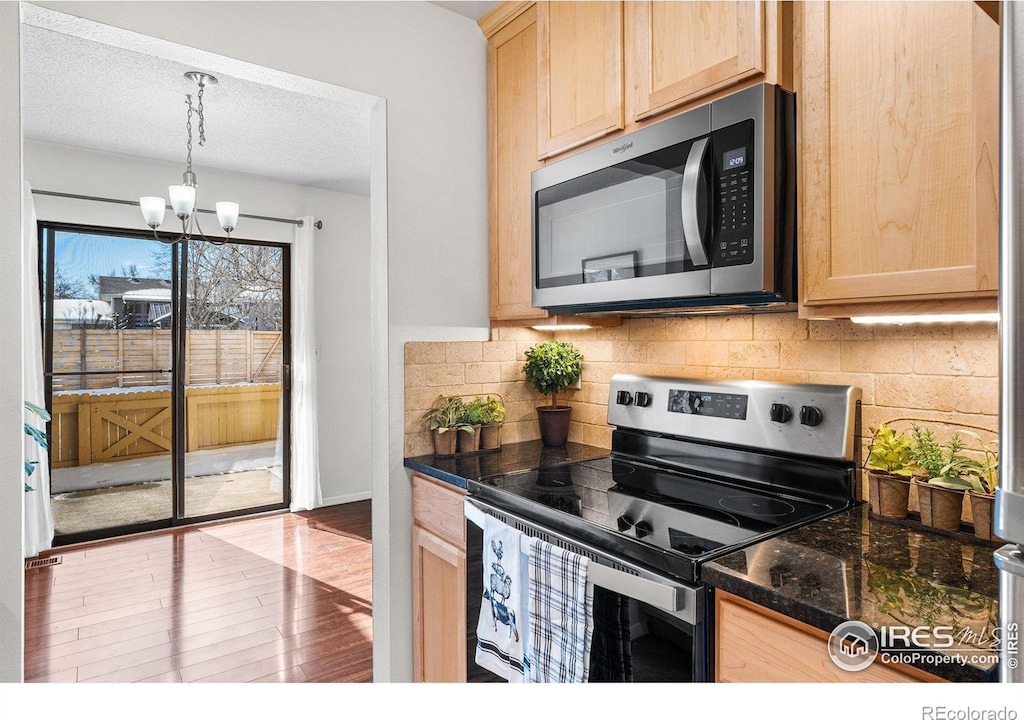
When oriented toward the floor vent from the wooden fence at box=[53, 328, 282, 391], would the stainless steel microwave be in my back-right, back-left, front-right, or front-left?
front-left

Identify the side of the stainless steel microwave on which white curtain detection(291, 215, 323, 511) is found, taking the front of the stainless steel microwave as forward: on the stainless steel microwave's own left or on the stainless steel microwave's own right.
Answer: on the stainless steel microwave's own right

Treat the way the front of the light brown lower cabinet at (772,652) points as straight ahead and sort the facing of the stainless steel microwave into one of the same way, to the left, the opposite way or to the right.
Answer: the same way

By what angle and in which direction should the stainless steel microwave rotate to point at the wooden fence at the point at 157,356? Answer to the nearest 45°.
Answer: approximately 90° to its right

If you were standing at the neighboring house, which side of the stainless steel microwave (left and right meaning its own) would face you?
right

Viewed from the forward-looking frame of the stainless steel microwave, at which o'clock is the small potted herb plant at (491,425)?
The small potted herb plant is roughly at 3 o'clock from the stainless steel microwave.

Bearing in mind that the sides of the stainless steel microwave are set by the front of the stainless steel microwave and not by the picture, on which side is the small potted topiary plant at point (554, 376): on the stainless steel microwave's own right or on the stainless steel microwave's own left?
on the stainless steel microwave's own right

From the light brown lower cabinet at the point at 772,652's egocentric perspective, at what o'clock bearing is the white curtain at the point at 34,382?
The white curtain is roughly at 2 o'clock from the light brown lower cabinet.

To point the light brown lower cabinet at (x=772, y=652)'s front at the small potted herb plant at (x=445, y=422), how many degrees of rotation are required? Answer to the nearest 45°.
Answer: approximately 90° to its right

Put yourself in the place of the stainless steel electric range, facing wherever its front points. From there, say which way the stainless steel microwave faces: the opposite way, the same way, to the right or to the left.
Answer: the same way

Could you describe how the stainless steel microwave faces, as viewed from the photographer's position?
facing the viewer and to the left of the viewer
